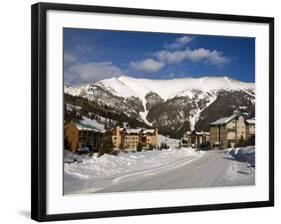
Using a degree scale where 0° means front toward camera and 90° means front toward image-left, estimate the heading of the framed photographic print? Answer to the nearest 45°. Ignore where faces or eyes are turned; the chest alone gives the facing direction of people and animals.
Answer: approximately 315°
